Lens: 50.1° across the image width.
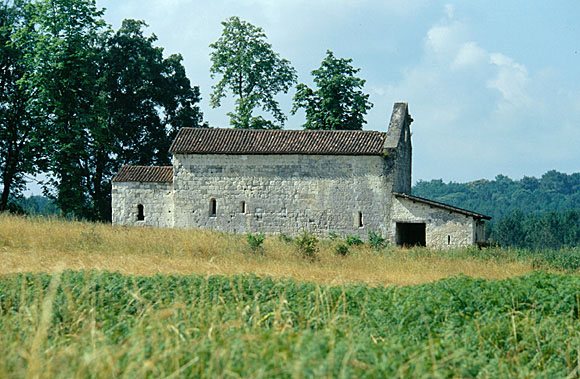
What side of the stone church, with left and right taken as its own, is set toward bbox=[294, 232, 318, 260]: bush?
right

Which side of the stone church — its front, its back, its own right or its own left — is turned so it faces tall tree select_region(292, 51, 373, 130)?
left

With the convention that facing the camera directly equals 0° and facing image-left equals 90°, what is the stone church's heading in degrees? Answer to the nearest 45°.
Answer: approximately 270°

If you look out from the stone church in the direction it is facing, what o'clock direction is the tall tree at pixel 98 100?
The tall tree is roughly at 7 o'clock from the stone church.

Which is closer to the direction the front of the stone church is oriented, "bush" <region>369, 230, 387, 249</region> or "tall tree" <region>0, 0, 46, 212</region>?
the bush

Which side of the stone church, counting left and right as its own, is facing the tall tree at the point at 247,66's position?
left

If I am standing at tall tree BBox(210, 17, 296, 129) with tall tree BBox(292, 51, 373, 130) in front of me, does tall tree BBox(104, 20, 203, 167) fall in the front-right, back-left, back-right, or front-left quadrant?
back-right

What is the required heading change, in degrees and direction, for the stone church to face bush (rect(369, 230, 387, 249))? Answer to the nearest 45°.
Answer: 0° — it already faces it

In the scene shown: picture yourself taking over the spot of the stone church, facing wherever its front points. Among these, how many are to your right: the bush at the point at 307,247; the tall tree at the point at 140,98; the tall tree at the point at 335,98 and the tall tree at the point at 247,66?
1

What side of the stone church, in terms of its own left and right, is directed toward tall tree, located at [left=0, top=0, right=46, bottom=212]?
back
